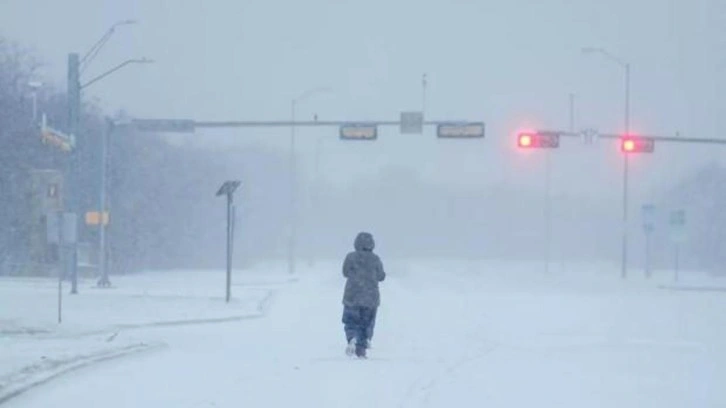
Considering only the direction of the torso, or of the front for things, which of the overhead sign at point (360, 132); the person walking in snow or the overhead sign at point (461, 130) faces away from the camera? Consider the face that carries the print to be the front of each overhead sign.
the person walking in snow

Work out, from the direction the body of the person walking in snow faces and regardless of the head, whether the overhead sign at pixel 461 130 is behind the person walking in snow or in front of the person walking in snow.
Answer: in front

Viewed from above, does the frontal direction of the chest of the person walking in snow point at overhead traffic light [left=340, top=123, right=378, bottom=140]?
yes

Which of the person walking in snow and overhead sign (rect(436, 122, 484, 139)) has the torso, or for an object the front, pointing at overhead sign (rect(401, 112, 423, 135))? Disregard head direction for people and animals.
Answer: the person walking in snow

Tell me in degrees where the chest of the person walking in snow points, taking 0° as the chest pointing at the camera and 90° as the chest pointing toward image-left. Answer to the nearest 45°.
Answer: approximately 180°
